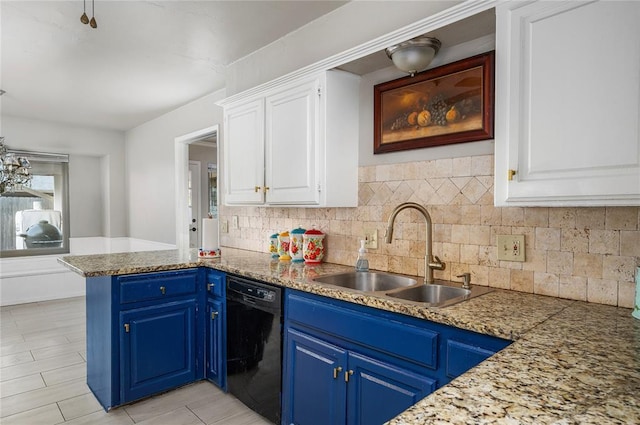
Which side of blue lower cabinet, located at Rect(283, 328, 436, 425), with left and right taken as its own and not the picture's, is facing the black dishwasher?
right

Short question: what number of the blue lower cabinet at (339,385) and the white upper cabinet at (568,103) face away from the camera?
0

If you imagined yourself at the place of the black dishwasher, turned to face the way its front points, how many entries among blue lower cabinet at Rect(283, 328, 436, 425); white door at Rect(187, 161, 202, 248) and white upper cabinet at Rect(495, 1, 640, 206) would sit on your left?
2

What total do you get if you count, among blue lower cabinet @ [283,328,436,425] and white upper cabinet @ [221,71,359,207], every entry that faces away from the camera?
0

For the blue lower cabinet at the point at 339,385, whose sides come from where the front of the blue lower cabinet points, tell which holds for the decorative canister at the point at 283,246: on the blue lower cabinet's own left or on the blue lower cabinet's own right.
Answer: on the blue lower cabinet's own right

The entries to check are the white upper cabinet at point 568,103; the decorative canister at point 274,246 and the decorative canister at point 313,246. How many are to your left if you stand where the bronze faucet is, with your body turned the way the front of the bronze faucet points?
1

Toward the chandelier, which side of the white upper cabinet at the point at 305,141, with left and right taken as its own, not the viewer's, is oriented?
right

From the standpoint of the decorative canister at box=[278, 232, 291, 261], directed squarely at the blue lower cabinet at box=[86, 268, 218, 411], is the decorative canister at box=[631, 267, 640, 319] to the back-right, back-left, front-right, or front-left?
back-left
